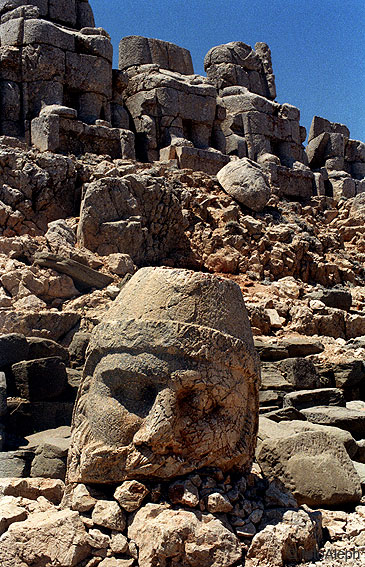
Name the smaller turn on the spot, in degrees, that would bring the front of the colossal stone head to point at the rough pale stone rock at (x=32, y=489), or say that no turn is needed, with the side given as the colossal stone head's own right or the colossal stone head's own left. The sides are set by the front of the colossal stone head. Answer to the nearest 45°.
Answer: approximately 45° to the colossal stone head's own right

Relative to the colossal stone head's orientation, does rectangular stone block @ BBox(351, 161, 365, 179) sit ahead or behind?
behind

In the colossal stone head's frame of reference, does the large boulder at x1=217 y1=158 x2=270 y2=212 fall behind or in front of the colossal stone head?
behind

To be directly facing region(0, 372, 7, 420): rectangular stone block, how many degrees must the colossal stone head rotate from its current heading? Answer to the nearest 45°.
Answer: approximately 135° to its right

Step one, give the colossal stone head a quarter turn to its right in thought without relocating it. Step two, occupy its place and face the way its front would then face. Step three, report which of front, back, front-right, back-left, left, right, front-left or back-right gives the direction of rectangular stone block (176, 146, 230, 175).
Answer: right

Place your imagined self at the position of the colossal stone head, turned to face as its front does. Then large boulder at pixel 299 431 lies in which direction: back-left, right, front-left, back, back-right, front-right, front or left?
back-left

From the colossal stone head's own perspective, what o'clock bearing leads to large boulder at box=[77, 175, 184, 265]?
The large boulder is roughly at 6 o'clock from the colossal stone head.

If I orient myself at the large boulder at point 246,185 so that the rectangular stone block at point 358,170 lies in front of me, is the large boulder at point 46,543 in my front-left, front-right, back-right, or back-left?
back-right

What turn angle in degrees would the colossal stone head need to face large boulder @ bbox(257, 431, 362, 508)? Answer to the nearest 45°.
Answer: approximately 135° to its left

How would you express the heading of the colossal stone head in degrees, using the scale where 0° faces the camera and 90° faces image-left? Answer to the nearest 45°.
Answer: approximately 0°
